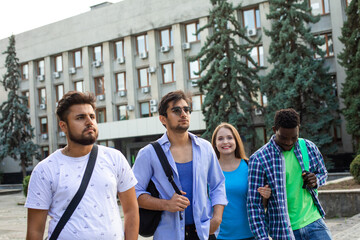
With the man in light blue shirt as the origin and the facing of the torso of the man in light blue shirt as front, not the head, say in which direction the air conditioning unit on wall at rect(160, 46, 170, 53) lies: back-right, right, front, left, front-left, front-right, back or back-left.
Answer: back-left

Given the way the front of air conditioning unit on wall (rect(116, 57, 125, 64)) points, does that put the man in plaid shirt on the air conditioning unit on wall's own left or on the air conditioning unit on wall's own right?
on the air conditioning unit on wall's own left

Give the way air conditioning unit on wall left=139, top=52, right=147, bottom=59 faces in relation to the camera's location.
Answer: facing the viewer and to the left of the viewer

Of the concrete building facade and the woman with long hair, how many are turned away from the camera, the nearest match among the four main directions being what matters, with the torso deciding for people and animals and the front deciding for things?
0

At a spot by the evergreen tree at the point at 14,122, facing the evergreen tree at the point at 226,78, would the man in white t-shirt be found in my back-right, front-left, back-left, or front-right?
front-right

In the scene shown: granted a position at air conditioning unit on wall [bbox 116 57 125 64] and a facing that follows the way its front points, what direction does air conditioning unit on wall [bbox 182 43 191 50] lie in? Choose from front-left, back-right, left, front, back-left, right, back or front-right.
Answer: left

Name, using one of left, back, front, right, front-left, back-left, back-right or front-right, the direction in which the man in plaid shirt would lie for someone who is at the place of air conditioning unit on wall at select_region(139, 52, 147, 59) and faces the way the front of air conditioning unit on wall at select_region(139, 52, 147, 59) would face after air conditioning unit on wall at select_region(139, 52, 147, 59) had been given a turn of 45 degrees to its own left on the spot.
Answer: front

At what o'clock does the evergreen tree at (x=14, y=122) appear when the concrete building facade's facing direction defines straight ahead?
The evergreen tree is roughly at 2 o'clock from the concrete building facade.

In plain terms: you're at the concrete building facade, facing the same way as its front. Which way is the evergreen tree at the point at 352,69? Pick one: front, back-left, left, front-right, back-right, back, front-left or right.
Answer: left

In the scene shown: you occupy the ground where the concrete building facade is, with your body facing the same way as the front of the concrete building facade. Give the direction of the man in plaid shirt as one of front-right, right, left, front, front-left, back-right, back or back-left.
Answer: front-left

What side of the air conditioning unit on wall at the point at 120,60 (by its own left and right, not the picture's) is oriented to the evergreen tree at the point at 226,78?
left

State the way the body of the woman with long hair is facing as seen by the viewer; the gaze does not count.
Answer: toward the camera

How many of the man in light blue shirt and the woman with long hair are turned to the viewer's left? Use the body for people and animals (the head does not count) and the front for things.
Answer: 0

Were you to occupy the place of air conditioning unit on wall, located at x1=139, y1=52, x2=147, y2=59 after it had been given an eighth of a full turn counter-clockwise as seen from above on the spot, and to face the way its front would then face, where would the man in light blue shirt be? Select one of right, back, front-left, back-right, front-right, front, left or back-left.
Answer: front
